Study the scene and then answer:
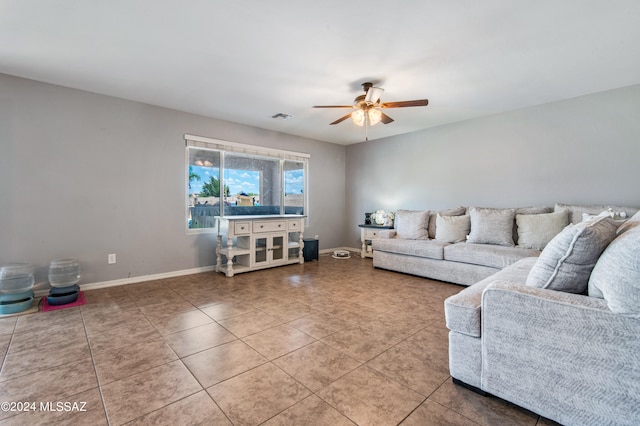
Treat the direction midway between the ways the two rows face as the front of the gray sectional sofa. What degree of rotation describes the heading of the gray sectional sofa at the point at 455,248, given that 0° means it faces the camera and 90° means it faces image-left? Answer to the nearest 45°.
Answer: approximately 45°

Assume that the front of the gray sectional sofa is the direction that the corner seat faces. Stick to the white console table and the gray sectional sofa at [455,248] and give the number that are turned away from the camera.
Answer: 0

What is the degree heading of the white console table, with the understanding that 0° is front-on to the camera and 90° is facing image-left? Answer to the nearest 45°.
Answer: approximately 315°

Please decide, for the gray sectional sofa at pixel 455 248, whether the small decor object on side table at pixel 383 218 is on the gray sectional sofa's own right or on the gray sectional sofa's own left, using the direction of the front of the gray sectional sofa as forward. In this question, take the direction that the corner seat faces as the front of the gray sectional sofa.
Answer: on the gray sectional sofa's own right

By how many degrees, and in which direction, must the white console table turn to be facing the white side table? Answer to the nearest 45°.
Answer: approximately 45° to its left

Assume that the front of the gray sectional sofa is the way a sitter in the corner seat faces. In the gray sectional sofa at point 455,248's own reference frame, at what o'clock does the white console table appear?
The white console table is roughly at 1 o'clock from the gray sectional sofa.

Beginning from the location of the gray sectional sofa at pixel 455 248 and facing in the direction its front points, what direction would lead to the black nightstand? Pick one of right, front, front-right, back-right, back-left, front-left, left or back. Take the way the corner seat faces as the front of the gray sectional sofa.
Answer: front-right

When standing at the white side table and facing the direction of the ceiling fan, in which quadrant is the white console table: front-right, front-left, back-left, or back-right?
front-right

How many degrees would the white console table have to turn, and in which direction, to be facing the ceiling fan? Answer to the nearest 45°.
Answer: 0° — it already faces it

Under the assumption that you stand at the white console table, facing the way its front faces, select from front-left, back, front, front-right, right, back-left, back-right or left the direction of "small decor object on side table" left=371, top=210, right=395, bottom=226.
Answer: front-left
